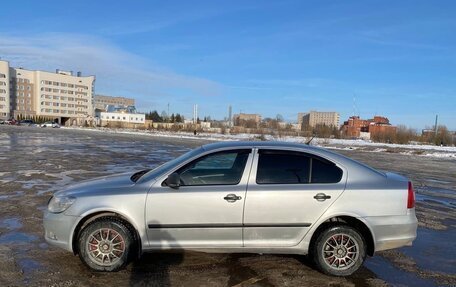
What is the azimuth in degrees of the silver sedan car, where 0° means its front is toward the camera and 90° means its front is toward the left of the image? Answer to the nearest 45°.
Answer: approximately 90°
